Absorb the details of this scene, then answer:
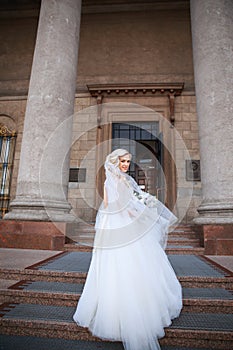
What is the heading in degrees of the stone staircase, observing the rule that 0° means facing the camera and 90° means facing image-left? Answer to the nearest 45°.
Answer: approximately 0°
